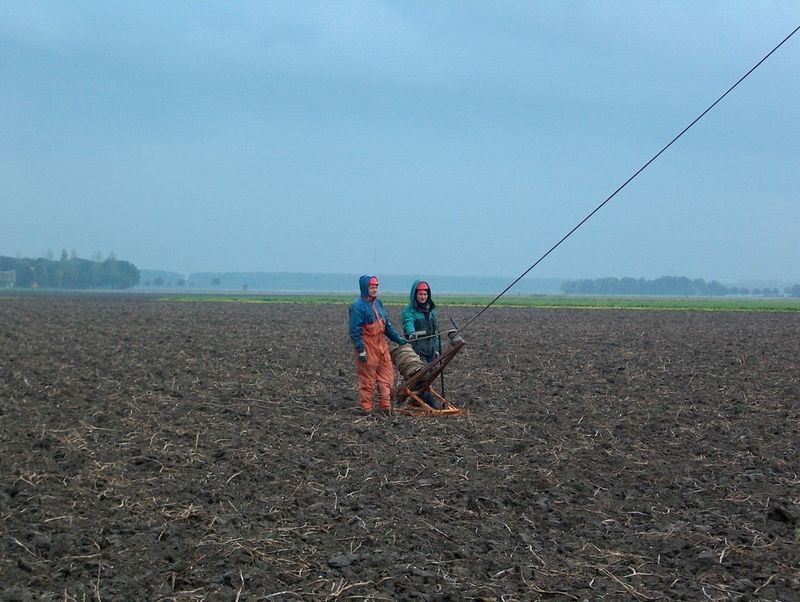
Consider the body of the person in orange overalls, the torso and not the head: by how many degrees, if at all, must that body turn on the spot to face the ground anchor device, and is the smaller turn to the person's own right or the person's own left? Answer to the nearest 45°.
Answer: approximately 90° to the person's own left

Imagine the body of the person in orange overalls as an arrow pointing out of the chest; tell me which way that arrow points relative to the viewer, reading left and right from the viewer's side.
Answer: facing the viewer and to the right of the viewer

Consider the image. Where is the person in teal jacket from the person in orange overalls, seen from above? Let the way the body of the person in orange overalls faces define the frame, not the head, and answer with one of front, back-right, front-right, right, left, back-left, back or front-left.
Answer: left
